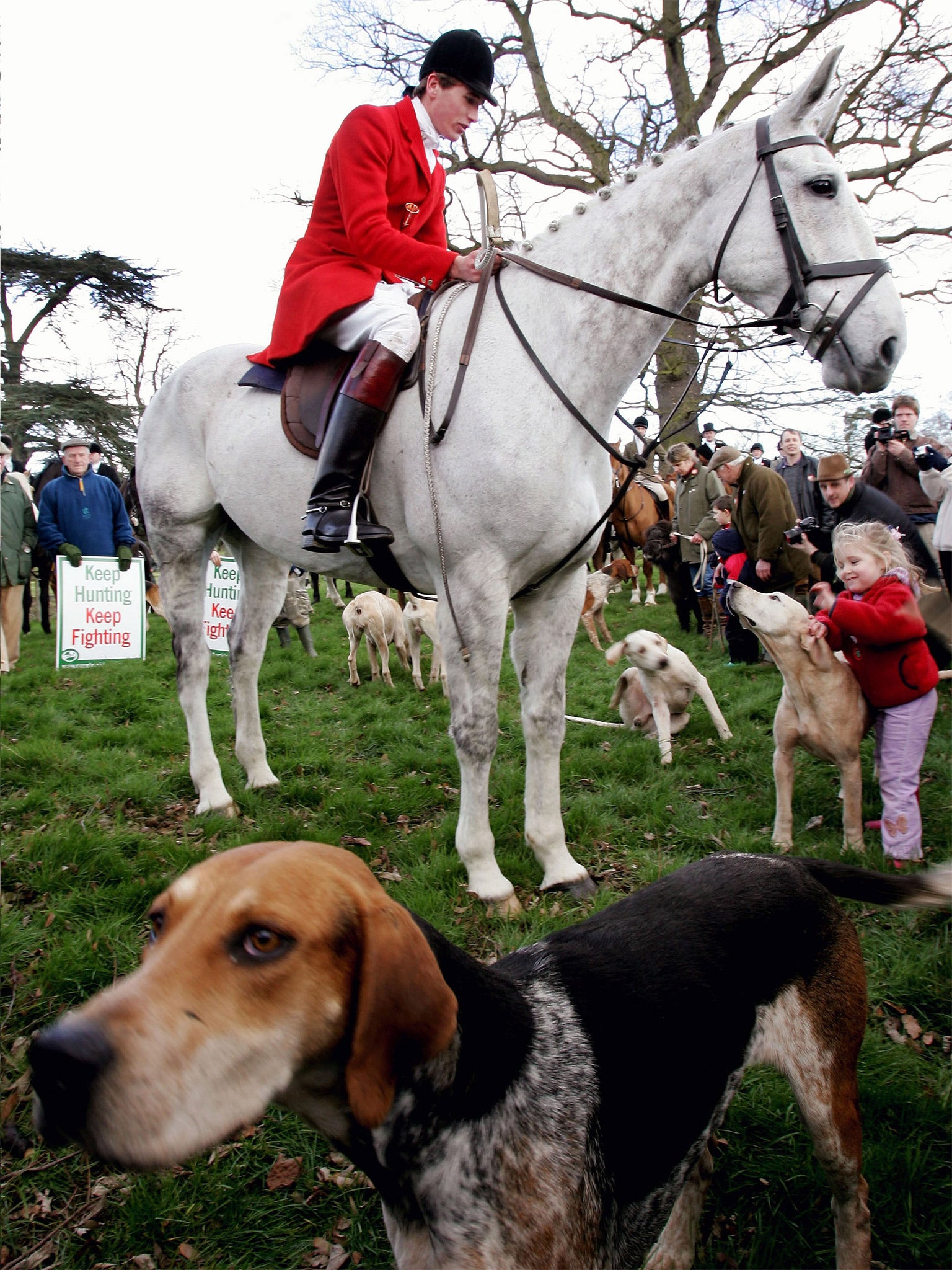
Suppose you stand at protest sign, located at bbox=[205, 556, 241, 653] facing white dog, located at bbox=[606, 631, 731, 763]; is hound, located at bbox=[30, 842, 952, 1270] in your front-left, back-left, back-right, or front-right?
front-right

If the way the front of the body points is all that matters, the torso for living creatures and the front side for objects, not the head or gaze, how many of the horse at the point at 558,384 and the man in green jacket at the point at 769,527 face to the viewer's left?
1

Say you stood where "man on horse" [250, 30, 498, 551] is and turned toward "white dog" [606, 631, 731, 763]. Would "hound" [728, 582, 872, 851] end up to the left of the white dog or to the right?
right

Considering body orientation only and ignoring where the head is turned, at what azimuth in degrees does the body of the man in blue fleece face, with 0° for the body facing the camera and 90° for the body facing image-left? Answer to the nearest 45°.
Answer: approximately 0°

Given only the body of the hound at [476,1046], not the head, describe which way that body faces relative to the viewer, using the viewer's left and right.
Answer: facing the viewer and to the left of the viewer

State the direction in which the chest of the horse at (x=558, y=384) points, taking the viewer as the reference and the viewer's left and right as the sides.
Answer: facing the viewer and to the right of the viewer

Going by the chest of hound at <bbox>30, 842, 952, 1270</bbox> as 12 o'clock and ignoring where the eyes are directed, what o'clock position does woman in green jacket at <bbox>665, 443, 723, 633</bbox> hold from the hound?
The woman in green jacket is roughly at 5 o'clock from the hound.

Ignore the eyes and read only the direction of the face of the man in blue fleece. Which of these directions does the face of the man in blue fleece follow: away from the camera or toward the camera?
toward the camera

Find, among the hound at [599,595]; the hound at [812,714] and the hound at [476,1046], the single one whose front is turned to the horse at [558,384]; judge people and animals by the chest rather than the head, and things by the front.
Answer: the hound at [812,714]

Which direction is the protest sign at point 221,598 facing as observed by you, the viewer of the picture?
facing the viewer

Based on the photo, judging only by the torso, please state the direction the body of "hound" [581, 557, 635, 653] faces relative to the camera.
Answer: to the viewer's right

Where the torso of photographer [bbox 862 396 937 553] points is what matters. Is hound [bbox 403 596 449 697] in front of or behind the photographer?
in front

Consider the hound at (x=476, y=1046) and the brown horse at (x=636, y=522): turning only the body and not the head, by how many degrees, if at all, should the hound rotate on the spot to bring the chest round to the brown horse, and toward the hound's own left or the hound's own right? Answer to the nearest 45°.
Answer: approximately 135° to the hound's own right
